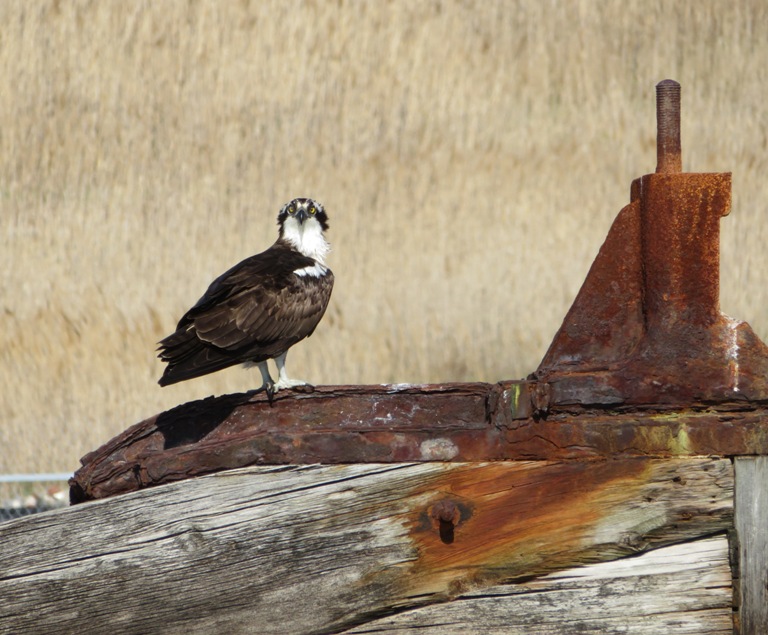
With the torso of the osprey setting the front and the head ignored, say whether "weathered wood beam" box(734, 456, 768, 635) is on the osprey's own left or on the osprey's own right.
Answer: on the osprey's own right

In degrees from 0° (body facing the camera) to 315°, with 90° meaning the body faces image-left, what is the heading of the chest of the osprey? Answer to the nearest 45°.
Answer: approximately 270°

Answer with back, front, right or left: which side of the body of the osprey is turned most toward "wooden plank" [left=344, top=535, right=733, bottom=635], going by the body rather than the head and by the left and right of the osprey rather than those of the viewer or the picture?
right
